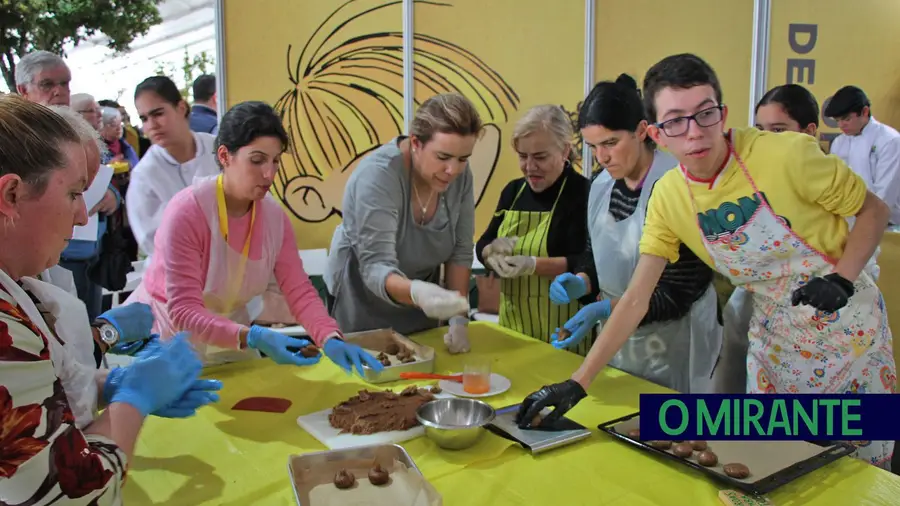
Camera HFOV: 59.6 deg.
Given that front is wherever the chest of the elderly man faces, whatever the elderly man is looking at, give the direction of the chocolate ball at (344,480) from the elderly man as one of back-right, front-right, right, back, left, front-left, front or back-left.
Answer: front-right

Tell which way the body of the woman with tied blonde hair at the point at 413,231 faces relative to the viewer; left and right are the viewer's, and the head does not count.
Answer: facing the viewer and to the right of the viewer

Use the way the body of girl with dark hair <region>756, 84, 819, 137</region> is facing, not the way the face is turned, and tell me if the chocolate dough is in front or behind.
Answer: in front

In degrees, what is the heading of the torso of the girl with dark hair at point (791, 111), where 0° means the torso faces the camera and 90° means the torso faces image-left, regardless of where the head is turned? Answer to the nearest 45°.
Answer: approximately 45°

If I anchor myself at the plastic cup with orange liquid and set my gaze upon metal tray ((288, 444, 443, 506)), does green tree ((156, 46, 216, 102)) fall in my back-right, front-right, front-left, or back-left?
back-right

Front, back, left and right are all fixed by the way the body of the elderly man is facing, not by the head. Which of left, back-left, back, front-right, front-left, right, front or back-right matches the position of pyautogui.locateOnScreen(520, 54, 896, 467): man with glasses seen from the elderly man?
front

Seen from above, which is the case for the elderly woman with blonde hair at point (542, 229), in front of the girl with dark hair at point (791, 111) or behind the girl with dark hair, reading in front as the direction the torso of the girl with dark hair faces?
in front

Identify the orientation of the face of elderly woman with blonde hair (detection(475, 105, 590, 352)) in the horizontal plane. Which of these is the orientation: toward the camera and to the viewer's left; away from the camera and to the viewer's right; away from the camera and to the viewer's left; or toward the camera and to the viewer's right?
toward the camera and to the viewer's left

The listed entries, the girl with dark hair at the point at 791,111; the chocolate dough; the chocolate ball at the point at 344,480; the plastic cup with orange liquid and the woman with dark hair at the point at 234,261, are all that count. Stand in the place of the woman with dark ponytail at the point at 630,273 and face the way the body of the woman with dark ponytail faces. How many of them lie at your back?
1

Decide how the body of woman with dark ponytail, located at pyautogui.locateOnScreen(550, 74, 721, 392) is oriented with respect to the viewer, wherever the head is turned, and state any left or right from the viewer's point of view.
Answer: facing the viewer and to the left of the viewer

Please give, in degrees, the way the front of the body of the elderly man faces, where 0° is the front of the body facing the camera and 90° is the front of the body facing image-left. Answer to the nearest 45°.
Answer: approximately 315°

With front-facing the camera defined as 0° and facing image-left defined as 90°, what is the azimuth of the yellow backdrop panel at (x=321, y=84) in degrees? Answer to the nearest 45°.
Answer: approximately 0°

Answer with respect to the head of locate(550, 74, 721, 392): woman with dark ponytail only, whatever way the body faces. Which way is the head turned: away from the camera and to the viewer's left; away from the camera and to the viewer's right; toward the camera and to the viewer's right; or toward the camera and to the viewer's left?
toward the camera and to the viewer's left

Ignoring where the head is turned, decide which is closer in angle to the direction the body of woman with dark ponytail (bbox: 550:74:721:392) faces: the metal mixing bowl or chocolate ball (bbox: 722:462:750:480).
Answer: the metal mixing bowl

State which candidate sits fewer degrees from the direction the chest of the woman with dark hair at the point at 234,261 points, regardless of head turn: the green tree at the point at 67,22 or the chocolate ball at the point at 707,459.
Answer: the chocolate ball

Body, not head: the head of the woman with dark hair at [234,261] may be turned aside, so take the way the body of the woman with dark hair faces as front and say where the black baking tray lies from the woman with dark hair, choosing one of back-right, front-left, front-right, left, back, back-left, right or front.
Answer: front

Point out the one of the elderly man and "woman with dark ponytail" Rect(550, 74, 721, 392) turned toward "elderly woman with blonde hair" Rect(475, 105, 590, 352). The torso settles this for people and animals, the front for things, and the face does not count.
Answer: the elderly man
